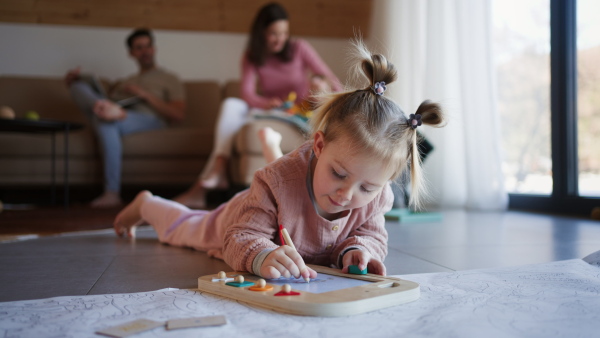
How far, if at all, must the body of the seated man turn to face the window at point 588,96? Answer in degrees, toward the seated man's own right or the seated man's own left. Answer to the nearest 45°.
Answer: approximately 90° to the seated man's own left

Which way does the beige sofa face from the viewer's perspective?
toward the camera

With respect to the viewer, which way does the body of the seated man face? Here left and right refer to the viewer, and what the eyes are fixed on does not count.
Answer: facing the viewer and to the left of the viewer

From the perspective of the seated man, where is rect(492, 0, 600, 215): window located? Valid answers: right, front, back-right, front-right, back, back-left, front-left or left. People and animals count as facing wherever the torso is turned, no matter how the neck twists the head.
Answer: left

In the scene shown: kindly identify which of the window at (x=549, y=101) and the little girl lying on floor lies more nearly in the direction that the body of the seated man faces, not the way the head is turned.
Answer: the little girl lying on floor

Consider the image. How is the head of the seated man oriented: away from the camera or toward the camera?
toward the camera

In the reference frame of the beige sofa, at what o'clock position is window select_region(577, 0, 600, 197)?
The window is roughly at 10 o'clock from the beige sofa.

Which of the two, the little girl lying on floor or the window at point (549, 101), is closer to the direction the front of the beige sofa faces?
the little girl lying on floor

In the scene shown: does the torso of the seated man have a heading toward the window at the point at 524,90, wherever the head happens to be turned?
no

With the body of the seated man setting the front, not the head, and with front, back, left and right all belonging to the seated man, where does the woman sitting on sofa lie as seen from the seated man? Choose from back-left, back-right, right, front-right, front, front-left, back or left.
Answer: left

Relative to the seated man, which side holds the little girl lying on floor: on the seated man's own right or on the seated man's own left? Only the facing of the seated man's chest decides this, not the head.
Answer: on the seated man's own left

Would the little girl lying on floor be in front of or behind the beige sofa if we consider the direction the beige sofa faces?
in front

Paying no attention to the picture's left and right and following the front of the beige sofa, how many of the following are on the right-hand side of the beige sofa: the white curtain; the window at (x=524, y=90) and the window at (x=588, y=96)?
0
